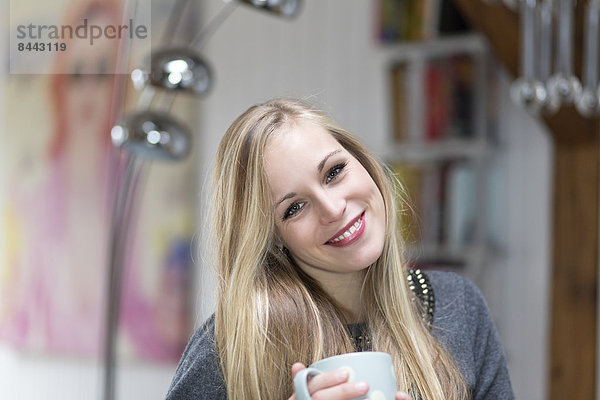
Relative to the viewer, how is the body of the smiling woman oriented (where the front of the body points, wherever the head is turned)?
toward the camera

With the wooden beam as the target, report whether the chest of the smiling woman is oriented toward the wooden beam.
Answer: no

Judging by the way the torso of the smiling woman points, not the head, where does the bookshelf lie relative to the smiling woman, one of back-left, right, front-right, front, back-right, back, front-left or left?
back

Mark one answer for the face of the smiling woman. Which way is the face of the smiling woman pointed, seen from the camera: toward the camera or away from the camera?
toward the camera

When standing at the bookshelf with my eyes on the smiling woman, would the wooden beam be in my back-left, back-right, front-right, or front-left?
front-left
